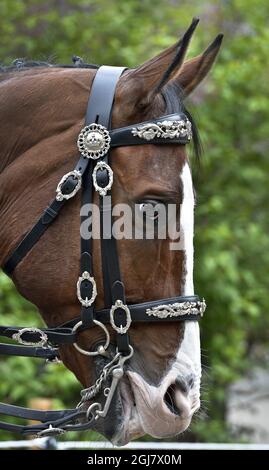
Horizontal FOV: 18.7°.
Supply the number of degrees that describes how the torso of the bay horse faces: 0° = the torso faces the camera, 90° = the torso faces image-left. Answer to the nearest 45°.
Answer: approximately 270°
